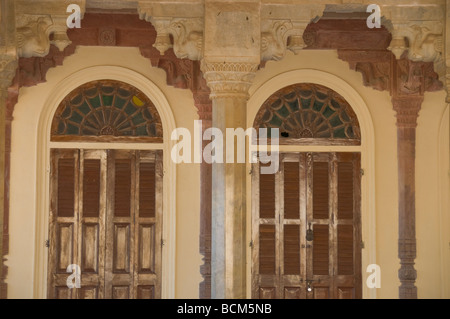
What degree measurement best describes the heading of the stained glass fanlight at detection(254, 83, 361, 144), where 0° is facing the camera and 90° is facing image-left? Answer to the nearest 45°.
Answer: approximately 0°

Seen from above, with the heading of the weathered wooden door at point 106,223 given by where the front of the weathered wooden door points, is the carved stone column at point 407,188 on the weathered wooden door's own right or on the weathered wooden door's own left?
on the weathered wooden door's own left

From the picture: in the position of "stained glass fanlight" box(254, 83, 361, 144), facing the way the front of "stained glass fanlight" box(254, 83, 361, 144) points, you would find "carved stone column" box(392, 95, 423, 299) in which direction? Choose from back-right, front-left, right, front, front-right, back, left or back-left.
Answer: left

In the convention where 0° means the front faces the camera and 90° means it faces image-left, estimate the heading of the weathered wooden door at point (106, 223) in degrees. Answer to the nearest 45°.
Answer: approximately 0°

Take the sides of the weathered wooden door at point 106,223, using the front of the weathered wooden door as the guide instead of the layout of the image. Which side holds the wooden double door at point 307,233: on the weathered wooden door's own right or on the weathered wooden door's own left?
on the weathered wooden door's own left

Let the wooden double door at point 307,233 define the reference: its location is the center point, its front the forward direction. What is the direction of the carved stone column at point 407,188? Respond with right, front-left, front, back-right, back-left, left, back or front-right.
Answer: left
